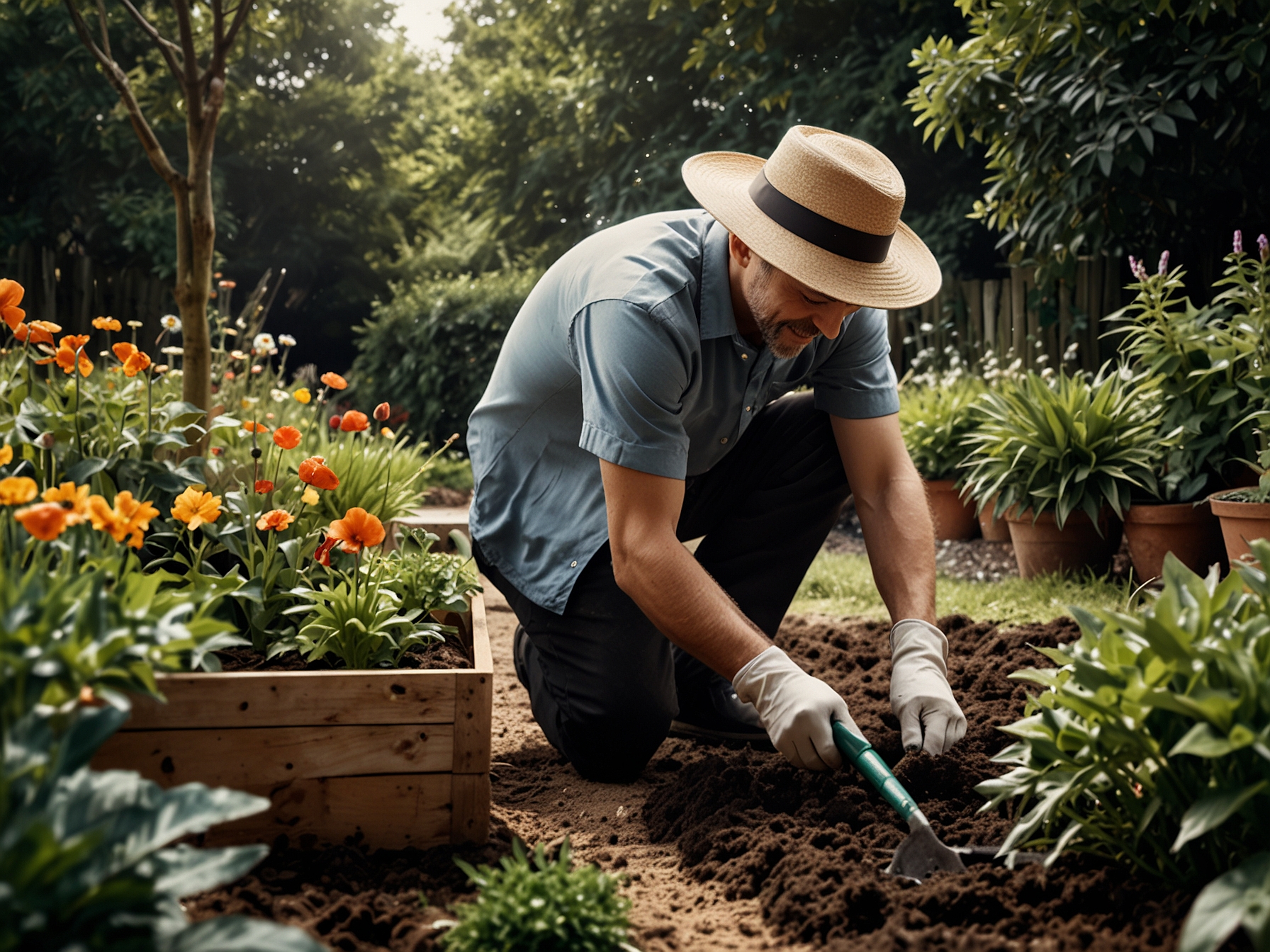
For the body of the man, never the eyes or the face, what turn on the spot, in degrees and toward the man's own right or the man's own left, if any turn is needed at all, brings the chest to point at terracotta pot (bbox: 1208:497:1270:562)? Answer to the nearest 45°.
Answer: approximately 90° to the man's own left

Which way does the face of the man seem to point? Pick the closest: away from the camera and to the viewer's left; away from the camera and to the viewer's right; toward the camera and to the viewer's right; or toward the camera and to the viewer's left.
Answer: toward the camera and to the viewer's right

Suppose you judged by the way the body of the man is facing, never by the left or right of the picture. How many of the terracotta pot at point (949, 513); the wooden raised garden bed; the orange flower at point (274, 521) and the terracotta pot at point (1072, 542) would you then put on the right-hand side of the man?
2

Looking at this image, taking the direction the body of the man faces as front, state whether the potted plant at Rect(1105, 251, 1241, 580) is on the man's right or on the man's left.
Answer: on the man's left

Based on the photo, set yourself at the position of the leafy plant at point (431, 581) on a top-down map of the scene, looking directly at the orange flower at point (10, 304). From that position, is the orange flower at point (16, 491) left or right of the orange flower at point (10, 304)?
left

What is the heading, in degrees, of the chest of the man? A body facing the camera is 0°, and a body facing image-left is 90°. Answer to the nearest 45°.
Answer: approximately 315°

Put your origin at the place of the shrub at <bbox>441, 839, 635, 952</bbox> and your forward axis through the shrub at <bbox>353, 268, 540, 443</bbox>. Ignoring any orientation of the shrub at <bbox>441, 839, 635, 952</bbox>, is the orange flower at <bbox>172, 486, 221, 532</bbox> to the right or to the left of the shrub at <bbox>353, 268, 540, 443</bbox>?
left
